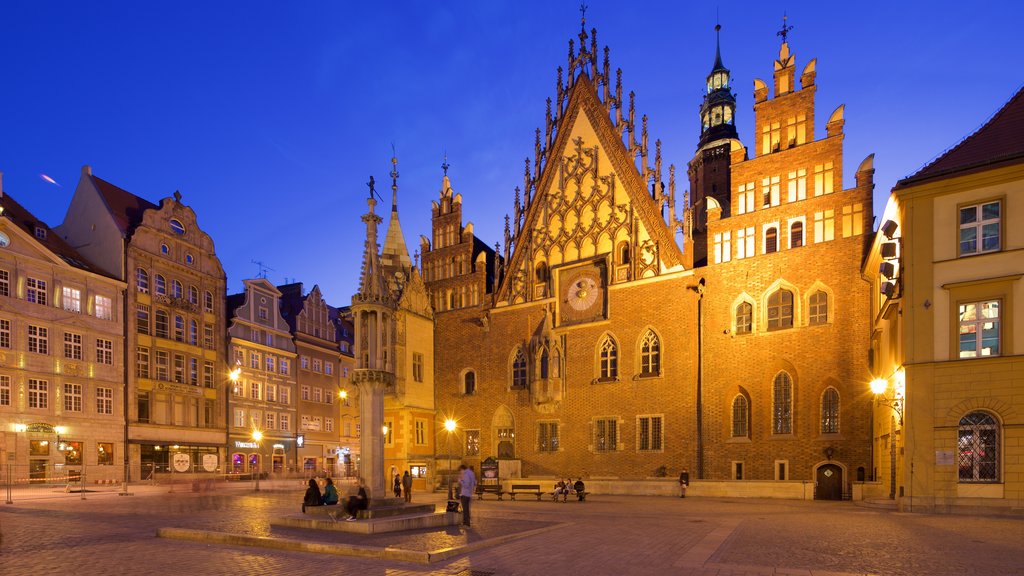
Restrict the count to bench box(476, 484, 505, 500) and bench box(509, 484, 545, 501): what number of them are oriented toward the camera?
2

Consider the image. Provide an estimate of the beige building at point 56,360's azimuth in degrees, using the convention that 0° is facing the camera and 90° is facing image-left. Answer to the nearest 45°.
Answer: approximately 315°

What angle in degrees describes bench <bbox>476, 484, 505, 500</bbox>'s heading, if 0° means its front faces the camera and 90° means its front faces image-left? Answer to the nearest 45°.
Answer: approximately 0°
